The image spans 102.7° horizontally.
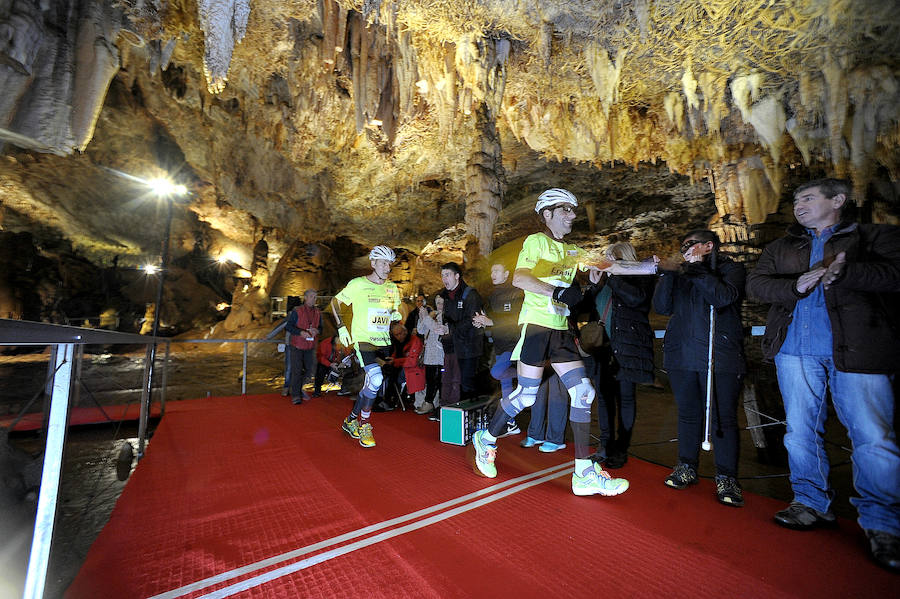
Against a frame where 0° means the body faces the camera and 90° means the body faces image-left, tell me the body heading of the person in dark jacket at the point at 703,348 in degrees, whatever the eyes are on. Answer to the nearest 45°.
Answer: approximately 45°

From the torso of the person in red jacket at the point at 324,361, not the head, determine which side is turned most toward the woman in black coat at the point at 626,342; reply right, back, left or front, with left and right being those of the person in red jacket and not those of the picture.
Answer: front

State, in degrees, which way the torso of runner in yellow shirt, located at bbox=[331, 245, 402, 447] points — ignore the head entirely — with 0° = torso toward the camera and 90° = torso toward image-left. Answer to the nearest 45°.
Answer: approximately 315°

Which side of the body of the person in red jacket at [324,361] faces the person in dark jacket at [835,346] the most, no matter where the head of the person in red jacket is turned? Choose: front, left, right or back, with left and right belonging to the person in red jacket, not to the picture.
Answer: front

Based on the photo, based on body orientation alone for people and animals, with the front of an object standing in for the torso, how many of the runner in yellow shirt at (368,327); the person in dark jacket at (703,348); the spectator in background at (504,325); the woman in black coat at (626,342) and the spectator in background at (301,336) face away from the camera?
0

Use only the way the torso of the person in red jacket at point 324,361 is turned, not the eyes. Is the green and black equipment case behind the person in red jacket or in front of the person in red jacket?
in front

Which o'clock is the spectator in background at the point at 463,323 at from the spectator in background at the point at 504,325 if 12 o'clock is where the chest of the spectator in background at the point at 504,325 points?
the spectator in background at the point at 463,323 is roughly at 3 o'clock from the spectator in background at the point at 504,325.

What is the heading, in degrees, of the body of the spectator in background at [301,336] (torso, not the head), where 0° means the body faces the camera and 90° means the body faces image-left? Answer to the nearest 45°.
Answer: approximately 315°

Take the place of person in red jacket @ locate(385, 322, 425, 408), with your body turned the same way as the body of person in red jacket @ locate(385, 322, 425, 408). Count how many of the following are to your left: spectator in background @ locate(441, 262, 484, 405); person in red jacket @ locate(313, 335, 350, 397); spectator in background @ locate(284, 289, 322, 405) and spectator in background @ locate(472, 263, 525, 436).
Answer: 2

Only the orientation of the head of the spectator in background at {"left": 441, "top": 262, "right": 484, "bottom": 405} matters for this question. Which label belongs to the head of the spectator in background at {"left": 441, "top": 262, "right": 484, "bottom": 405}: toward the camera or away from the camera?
toward the camera

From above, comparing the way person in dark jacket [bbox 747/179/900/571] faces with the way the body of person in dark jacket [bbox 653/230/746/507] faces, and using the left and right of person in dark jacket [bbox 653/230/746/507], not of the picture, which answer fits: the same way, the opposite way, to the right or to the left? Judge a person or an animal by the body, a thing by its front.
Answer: the same way

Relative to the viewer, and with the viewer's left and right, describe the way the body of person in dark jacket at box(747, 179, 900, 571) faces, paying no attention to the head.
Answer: facing the viewer and to the left of the viewer

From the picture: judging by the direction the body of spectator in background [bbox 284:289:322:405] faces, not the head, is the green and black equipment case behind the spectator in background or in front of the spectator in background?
in front

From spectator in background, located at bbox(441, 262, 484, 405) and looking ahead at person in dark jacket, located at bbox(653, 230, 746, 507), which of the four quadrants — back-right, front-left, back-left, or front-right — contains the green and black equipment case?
front-right

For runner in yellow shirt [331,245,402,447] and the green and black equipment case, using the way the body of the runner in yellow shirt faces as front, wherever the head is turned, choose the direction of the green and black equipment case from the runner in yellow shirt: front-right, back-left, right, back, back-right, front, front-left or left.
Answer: front-left

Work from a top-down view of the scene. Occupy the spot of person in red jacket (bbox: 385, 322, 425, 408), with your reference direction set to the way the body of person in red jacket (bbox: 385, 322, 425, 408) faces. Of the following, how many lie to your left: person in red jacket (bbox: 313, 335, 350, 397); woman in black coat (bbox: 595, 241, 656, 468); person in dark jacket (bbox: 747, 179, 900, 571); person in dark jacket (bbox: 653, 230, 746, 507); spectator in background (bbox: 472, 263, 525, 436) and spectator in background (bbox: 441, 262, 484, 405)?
5
